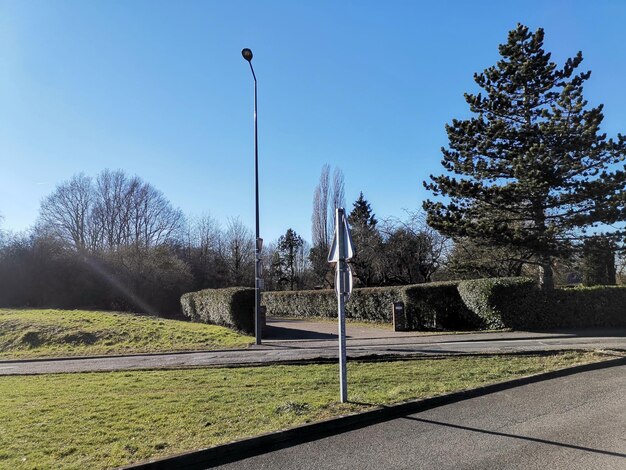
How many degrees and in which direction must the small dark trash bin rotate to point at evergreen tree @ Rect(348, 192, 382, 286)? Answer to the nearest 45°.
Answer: approximately 180°

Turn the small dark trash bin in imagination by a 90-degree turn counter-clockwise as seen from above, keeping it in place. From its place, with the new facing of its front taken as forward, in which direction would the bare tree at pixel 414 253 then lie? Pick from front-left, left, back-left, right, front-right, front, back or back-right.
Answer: left

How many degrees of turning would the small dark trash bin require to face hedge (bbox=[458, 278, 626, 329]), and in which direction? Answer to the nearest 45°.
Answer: approximately 90° to its left

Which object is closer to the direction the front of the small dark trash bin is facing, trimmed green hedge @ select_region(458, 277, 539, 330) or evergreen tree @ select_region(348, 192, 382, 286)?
the trimmed green hedge

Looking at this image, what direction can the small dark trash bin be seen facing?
toward the camera

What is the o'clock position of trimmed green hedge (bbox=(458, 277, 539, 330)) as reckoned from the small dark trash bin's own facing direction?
The trimmed green hedge is roughly at 10 o'clock from the small dark trash bin.

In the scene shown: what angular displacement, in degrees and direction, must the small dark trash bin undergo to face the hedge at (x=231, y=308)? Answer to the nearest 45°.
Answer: approximately 90° to its right
